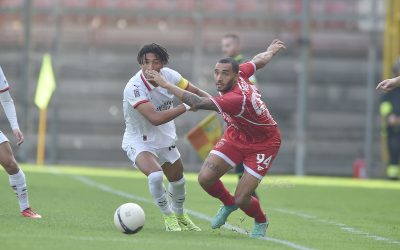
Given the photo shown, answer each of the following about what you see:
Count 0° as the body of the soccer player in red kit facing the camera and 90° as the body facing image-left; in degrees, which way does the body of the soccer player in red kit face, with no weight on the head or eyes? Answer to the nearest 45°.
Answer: approximately 45°

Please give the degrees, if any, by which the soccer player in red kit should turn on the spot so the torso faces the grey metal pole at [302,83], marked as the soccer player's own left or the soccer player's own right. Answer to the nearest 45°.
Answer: approximately 135° to the soccer player's own right

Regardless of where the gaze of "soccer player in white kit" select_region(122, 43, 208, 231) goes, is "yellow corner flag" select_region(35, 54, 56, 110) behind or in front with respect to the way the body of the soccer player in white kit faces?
behind

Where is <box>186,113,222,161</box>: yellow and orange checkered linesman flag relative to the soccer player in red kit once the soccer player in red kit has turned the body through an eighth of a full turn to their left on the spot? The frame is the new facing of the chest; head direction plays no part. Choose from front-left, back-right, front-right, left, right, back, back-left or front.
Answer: back

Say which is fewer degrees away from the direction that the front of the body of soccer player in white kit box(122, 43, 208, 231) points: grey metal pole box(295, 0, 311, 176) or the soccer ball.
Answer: the soccer ball

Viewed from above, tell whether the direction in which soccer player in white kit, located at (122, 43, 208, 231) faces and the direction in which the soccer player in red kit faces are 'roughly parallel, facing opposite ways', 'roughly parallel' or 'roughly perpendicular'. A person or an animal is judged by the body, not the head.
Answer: roughly perpendicular

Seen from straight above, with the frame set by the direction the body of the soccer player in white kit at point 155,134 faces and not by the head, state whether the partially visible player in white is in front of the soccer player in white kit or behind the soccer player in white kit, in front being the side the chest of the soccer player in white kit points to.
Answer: behind

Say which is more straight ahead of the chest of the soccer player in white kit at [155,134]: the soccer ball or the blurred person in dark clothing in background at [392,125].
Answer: the soccer ball

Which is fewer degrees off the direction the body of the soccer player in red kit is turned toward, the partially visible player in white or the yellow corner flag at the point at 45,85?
the partially visible player in white

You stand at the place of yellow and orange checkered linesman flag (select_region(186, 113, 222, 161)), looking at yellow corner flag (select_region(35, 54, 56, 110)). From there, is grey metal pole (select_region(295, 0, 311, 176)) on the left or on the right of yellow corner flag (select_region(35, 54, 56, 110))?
right
